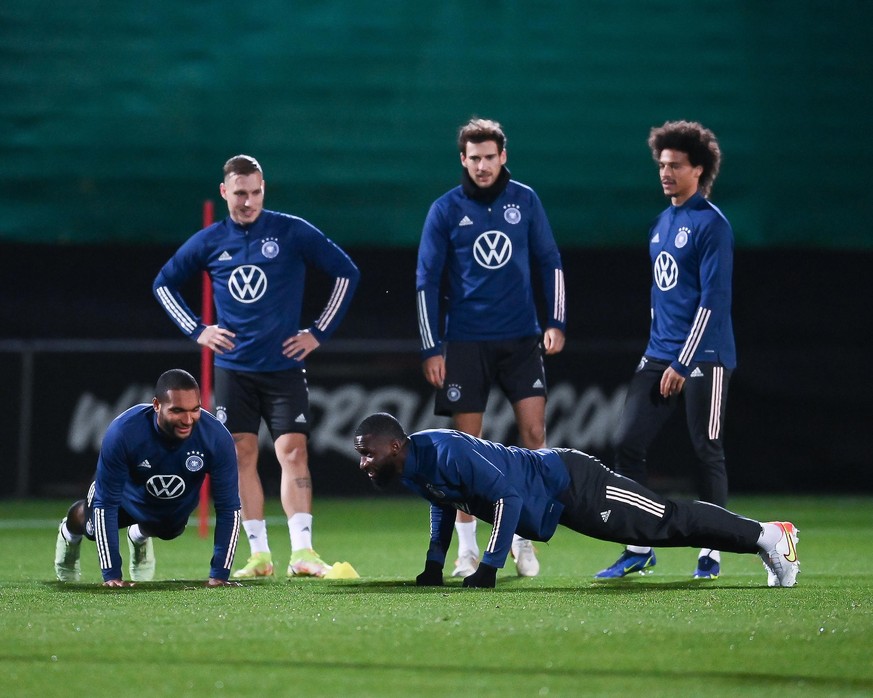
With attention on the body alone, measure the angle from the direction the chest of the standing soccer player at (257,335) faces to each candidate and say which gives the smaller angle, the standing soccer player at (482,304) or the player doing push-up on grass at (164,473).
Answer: the player doing push-up on grass

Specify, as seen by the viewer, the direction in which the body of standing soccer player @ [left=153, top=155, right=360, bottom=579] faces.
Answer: toward the camera

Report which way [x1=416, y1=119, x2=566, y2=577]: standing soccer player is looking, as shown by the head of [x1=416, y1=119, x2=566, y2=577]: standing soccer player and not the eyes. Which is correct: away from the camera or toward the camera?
toward the camera

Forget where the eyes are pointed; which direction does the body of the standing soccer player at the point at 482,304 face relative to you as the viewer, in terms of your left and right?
facing the viewer

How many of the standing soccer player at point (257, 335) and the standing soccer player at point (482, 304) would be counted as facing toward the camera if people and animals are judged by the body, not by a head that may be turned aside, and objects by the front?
2

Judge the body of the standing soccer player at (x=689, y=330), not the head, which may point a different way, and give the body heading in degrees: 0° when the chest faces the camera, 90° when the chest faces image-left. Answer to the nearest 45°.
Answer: approximately 45°

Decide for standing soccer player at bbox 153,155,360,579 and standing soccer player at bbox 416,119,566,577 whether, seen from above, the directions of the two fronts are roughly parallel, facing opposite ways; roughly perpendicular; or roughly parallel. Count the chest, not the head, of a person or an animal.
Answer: roughly parallel

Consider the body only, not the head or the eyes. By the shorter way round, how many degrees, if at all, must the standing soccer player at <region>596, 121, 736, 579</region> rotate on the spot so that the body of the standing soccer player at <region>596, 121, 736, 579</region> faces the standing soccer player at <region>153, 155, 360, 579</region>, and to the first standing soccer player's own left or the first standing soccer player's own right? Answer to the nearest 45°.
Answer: approximately 45° to the first standing soccer player's own right

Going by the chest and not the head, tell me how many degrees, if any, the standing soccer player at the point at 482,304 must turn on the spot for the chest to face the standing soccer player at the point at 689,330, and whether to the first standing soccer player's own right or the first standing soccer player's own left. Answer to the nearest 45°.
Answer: approximately 45° to the first standing soccer player's own left

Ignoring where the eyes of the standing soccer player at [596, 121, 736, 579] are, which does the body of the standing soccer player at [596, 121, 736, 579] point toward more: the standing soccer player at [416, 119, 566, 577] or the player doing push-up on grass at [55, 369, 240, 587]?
the player doing push-up on grass

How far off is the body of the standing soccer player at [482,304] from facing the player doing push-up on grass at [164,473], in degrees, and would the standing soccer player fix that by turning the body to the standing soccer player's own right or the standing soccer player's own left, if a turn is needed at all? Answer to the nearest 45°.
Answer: approximately 45° to the standing soccer player's own right

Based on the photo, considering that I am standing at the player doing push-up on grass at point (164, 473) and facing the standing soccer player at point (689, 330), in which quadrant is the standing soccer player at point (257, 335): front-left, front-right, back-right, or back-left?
front-left

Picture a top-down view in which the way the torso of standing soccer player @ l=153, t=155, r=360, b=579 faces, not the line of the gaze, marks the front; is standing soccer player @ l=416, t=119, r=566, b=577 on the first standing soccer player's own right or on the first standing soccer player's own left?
on the first standing soccer player's own left

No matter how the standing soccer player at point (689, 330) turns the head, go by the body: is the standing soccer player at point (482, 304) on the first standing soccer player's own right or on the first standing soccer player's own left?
on the first standing soccer player's own right

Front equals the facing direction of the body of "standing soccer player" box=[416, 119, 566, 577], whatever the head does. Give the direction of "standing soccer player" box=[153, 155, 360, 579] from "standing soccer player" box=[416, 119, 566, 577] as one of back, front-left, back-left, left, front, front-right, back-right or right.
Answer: right

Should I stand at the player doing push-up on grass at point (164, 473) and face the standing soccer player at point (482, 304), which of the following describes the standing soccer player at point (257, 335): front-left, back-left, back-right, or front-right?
front-left
